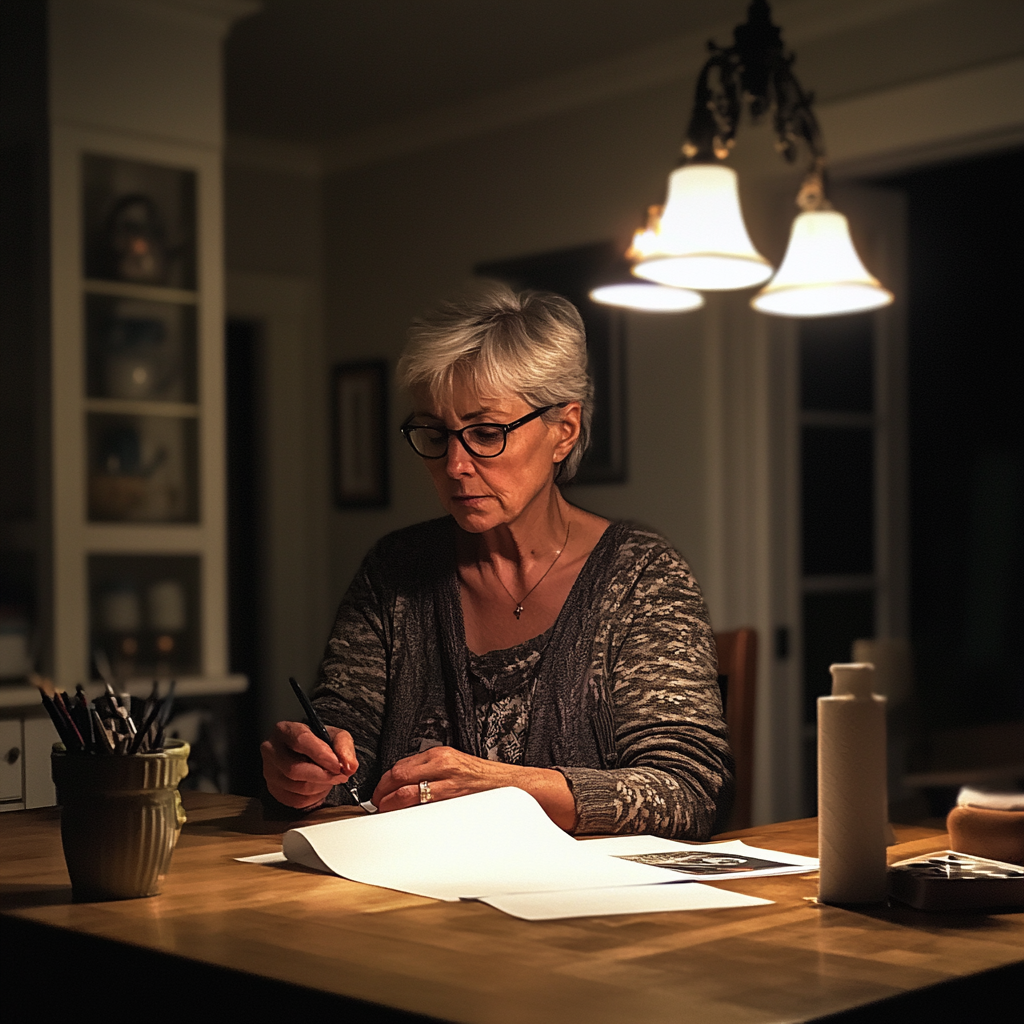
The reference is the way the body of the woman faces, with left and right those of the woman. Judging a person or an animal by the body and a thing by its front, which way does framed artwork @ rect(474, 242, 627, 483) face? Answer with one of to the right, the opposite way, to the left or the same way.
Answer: the same way

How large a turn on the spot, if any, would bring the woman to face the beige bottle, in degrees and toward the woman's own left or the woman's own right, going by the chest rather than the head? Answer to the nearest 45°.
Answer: approximately 45° to the woman's own left

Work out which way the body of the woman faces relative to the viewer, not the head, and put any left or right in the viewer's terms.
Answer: facing the viewer and to the left of the viewer

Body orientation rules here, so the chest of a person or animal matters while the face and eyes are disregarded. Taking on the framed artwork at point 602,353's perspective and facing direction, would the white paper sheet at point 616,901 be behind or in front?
in front

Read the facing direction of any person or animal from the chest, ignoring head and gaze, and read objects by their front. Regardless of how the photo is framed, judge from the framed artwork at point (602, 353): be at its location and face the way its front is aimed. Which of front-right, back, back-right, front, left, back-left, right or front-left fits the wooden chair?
front-left

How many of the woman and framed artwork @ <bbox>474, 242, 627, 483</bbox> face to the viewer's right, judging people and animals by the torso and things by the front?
0

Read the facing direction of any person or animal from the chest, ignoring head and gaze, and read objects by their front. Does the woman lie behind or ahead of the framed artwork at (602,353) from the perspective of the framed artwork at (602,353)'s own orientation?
ahead

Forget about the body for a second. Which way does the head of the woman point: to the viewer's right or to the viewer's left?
to the viewer's left

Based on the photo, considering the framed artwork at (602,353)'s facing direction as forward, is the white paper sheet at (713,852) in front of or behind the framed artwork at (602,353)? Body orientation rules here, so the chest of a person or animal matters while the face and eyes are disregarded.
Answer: in front

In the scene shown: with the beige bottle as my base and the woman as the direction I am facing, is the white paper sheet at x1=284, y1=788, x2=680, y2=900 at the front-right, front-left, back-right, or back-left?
front-left

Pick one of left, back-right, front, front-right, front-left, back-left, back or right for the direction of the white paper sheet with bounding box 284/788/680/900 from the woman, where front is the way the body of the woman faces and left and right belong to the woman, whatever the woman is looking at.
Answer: front-left

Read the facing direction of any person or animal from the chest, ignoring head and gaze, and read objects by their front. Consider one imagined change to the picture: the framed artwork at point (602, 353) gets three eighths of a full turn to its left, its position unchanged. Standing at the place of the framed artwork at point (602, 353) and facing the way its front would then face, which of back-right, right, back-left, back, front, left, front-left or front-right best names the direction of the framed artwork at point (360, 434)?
back-left

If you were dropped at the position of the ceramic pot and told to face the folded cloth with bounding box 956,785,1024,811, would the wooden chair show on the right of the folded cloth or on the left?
left

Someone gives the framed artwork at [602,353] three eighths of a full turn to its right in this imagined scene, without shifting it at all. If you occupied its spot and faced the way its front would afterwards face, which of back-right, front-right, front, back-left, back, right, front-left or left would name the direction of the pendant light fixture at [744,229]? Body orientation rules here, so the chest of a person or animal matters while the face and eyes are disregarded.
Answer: back
